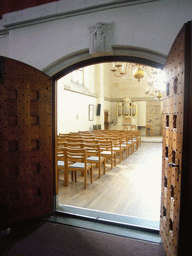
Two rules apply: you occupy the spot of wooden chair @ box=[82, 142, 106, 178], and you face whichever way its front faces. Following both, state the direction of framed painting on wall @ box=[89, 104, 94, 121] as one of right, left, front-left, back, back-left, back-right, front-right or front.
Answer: front-left

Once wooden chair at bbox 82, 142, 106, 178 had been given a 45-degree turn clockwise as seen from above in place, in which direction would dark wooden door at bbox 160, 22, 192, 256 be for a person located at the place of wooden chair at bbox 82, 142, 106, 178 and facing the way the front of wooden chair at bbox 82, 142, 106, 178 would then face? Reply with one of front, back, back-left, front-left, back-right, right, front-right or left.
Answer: right

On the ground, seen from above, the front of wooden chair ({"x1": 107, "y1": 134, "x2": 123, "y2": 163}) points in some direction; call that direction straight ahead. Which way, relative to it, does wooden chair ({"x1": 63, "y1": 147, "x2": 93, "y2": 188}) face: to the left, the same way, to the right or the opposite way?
the same way

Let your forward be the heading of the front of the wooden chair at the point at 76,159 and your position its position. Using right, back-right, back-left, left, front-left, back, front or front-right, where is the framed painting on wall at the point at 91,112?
front-left

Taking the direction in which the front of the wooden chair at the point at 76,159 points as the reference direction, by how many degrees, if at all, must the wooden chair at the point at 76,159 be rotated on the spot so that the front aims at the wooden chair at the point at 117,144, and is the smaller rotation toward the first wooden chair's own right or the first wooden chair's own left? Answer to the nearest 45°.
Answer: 0° — it already faces it

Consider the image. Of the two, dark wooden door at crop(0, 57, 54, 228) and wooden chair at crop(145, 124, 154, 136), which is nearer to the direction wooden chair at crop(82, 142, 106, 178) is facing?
the wooden chair

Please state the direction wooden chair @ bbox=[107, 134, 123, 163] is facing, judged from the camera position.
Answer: facing away from the viewer and to the right of the viewer

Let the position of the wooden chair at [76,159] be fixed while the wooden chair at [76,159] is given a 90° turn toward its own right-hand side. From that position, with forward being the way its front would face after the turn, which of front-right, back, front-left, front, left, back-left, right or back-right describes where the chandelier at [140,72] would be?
left

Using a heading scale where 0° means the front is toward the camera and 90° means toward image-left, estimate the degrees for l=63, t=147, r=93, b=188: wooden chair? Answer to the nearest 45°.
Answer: approximately 225°

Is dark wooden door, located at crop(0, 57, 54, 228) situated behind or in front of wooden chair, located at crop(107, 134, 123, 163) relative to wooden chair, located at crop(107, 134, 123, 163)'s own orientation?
behind

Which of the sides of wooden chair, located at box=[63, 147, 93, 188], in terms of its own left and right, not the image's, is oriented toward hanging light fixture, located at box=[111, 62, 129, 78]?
front

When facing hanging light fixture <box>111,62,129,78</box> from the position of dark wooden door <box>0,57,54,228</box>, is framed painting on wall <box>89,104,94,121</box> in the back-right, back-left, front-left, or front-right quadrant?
front-left

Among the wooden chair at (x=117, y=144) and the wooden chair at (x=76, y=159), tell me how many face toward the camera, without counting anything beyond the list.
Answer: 0

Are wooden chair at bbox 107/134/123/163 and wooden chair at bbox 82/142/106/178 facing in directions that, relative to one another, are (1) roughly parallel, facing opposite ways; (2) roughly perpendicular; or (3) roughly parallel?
roughly parallel

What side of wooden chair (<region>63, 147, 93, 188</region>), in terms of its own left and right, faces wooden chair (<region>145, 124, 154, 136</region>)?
front

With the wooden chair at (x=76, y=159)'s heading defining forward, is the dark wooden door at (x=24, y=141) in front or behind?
behind

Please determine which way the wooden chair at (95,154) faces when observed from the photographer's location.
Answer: facing away from the viewer and to the right of the viewer

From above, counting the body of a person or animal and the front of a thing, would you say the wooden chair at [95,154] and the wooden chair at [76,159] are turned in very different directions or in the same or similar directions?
same or similar directions

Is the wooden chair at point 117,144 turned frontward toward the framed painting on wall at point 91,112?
no

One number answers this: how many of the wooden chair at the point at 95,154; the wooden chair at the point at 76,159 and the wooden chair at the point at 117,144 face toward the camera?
0
